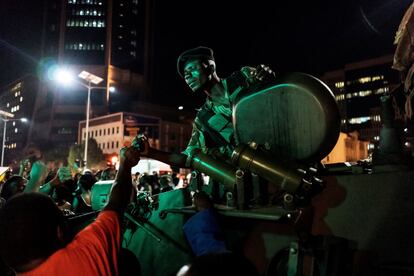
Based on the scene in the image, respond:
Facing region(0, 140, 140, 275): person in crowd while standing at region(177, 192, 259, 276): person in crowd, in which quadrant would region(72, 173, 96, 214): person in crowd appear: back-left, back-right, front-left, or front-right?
front-right

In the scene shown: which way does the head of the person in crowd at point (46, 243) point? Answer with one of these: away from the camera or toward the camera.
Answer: away from the camera

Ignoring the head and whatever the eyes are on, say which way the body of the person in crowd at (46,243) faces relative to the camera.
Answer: away from the camera

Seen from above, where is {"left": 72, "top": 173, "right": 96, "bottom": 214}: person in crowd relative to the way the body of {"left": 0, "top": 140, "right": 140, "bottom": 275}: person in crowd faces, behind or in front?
in front

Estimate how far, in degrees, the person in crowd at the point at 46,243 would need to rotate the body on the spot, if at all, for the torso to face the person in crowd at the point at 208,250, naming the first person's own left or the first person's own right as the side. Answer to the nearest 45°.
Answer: approximately 90° to the first person's own right

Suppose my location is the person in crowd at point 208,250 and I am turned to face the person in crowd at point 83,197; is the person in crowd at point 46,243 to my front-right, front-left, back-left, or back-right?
front-left
